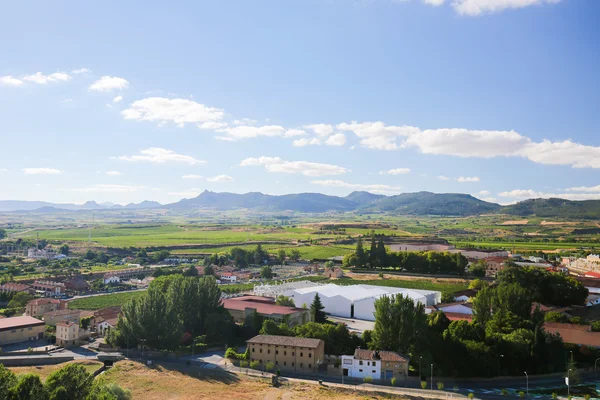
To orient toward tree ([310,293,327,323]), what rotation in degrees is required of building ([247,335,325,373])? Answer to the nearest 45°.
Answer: approximately 180°

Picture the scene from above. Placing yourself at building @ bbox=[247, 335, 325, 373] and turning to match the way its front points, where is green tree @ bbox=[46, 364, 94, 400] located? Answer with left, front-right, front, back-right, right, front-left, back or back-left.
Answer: front-right

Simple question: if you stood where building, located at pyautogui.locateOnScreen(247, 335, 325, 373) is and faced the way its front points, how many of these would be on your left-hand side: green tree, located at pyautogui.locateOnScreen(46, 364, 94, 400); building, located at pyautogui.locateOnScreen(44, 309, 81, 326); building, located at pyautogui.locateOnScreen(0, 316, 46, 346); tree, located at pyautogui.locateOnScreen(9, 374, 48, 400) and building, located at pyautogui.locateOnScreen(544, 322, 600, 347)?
1

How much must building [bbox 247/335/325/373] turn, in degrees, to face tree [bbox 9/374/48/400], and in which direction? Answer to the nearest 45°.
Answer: approximately 45° to its right

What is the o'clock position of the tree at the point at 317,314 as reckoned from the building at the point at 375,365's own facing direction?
The tree is roughly at 5 o'clock from the building.

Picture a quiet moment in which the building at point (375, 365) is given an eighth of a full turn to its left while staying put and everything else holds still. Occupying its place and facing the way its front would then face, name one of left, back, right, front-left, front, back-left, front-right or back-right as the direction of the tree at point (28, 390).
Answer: right

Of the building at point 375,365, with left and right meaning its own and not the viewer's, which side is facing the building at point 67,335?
right

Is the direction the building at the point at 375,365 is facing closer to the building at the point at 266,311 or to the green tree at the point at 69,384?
the green tree

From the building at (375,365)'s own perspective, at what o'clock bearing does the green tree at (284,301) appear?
The green tree is roughly at 5 o'clock from the building.

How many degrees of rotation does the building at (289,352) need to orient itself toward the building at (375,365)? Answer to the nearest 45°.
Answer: approximately 90° to its left

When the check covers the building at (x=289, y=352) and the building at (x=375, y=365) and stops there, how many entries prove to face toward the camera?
2

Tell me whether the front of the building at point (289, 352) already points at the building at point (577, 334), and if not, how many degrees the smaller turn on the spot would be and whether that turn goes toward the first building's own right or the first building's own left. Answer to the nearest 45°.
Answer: approximately 90° to the first building's own left

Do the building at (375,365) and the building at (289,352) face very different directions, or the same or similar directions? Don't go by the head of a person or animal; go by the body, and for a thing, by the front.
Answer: same or similar directions

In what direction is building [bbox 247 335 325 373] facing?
toward the camera

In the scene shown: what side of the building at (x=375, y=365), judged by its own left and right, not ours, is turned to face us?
front

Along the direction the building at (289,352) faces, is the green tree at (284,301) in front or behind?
behind
